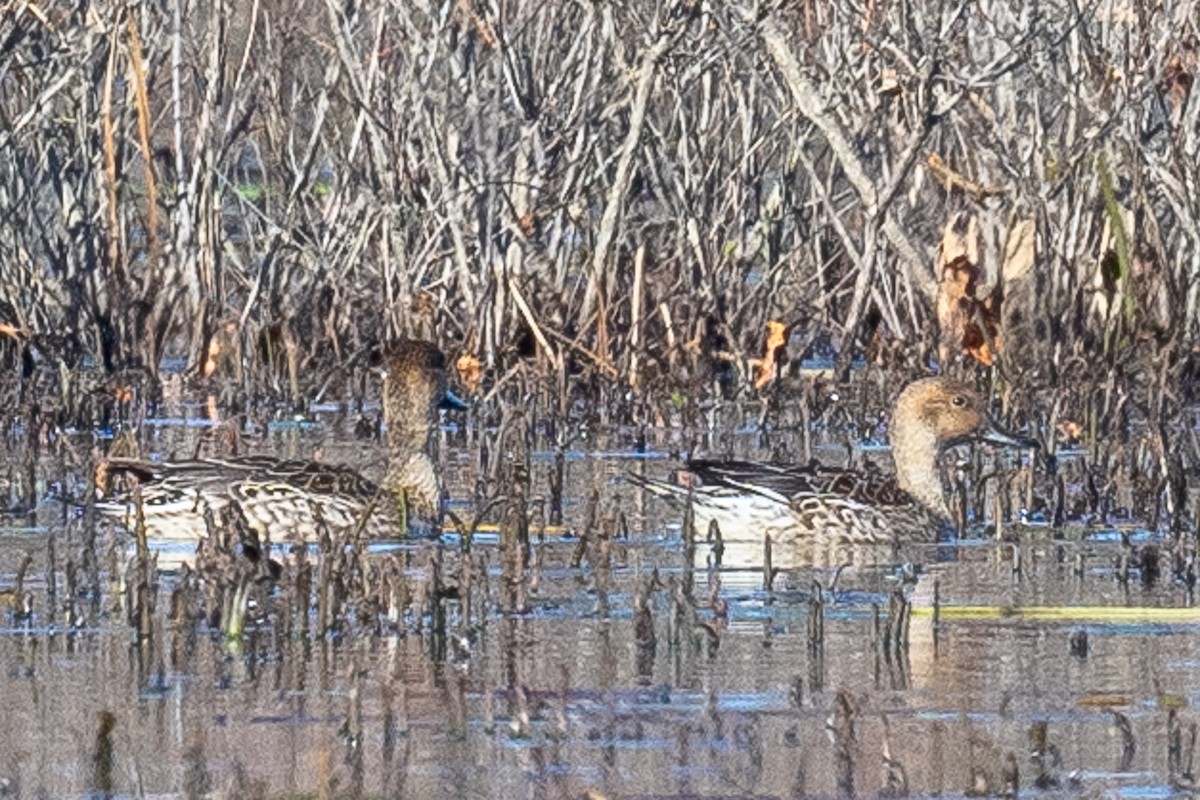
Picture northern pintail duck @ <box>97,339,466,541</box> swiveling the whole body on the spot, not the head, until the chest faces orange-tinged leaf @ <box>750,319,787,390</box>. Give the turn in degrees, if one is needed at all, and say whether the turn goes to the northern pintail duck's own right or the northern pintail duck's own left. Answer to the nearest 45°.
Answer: approximately 45° to the northern pintail duck's own left

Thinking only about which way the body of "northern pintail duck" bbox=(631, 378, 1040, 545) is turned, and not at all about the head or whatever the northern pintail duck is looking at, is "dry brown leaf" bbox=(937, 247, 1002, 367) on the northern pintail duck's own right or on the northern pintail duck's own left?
on the northern pintail duck's own left

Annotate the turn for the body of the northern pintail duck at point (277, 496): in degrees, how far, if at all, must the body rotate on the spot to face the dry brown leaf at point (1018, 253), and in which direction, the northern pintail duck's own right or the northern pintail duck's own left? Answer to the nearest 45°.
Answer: approximately 45° to the northern pintail duck's own left

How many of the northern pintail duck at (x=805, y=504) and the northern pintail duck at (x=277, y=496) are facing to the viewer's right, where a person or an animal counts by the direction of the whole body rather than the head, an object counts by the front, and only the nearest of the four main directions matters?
2

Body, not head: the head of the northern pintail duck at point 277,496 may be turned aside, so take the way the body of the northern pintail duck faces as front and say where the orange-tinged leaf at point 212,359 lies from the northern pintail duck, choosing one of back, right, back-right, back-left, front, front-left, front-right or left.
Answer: left

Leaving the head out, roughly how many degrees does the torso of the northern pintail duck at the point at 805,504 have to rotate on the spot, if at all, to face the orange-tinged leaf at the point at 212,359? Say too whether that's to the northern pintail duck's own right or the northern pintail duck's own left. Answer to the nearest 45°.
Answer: approximately 135° to the northern pintail duck's own left

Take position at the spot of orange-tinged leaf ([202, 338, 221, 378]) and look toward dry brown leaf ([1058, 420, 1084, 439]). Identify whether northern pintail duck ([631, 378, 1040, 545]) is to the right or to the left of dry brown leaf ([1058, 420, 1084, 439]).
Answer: right

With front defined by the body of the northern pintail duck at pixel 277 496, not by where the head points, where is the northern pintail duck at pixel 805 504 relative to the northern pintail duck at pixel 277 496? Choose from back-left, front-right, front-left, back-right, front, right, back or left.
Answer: front

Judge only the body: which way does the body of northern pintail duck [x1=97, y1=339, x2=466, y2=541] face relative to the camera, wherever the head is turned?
to the viewer's right

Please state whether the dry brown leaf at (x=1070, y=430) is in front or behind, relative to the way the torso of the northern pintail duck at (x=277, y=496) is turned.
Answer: in front

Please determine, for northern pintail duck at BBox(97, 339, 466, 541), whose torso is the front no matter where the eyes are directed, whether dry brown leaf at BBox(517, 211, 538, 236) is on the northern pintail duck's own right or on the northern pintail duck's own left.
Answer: on the northern pintail duck's own left

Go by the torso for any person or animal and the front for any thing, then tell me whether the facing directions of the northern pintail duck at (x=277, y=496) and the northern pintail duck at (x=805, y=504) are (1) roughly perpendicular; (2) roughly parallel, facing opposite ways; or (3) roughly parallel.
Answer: roughly parallel

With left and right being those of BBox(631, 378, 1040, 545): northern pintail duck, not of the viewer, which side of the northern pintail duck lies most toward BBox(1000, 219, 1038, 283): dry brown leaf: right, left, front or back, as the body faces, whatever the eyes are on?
left

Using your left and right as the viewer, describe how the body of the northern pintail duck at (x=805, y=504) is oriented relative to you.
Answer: facing to the right of the viewer

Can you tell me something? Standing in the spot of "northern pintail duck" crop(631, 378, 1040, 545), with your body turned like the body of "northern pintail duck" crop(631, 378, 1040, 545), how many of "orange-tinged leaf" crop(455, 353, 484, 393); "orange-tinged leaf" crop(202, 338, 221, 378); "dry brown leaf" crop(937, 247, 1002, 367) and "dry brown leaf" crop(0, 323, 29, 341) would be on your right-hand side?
0
